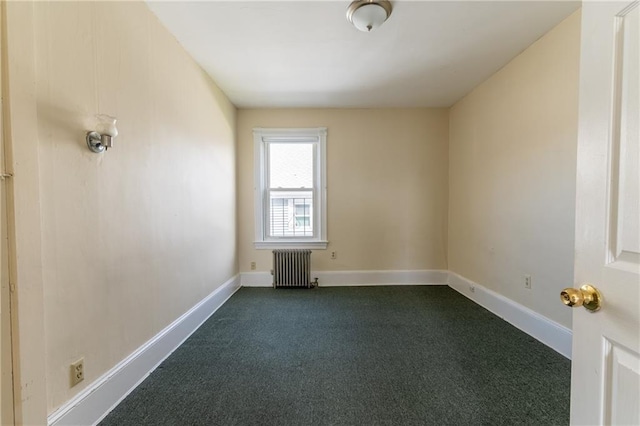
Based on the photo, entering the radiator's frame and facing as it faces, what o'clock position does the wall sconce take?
The wall sconce is roughly at 1 o'clock from the radiator.

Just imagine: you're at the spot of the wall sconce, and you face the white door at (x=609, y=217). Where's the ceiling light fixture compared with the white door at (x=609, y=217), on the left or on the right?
left

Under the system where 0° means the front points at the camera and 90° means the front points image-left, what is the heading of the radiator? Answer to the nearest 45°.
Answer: approximately 0°

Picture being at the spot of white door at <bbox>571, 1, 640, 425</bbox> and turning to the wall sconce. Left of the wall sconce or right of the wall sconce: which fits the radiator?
right

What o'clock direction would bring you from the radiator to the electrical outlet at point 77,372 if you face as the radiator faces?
The electrical outlet is roughly at 1 o'clock from the radiator.
